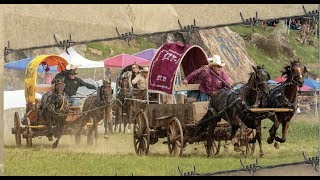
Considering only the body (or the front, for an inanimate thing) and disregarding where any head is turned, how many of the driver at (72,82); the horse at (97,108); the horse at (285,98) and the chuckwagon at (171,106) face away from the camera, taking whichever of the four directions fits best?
0

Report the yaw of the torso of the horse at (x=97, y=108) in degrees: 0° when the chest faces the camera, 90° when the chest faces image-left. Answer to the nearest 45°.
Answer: approximately 315°

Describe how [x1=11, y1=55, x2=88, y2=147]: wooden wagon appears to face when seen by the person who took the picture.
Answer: facing the viewer and to the right of the viewer

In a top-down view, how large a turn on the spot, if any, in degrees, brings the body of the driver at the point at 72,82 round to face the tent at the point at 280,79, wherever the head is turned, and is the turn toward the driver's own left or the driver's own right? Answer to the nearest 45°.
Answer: approximately 45° to the driver's own left

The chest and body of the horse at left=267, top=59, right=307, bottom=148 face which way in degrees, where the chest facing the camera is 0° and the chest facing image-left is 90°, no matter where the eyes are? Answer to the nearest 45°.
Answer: approximately 315°

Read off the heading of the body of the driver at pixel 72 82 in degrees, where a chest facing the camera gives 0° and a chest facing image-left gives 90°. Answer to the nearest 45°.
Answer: approximately 315°

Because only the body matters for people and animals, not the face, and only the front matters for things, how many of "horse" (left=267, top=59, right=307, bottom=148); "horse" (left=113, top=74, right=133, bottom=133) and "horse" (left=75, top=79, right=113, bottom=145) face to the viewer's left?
0

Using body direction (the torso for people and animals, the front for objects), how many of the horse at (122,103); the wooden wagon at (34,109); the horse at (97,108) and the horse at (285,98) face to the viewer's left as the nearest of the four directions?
0
